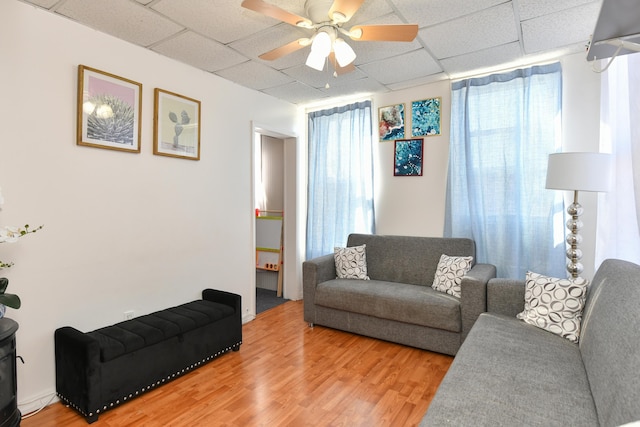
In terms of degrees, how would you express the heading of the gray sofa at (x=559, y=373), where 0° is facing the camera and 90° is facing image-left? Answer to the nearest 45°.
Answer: approximately 90°

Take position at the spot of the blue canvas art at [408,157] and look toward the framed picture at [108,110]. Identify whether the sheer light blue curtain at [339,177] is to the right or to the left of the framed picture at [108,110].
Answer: right

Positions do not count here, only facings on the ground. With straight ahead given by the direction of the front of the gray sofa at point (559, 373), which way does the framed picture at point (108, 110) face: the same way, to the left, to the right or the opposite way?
the opposite way

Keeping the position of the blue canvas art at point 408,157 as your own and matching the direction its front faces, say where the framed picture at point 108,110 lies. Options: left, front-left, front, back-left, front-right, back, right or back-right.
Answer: front-right

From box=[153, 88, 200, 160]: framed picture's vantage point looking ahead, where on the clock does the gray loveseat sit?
The gray loveseat is roughly at 11 o'clock from the framed picture.

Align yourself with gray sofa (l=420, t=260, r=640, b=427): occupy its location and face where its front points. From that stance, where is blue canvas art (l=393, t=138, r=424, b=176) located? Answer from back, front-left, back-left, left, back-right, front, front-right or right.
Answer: front-right

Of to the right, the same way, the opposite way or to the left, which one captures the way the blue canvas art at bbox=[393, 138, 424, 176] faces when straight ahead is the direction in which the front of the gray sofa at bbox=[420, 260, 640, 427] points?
to the left

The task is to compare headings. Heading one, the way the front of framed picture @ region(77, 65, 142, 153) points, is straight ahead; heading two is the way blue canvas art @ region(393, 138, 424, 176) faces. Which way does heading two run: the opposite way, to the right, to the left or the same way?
to the right

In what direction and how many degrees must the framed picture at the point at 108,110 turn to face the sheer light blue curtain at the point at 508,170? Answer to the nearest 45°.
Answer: approximately 45° to its left

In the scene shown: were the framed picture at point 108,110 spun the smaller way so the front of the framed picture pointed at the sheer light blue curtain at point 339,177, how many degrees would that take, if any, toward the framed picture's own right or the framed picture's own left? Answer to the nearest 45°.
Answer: approximately 45° to the framed picture's own left

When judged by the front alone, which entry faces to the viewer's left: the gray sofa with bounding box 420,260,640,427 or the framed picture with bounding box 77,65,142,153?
the gray sofa

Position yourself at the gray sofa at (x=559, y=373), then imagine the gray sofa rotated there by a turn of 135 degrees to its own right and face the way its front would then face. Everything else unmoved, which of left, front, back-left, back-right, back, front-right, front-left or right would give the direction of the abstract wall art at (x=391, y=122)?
left

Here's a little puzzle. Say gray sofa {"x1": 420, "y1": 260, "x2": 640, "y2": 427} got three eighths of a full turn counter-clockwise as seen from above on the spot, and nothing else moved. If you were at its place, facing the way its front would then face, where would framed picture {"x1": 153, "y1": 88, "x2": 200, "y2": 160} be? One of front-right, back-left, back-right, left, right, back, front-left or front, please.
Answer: back-right

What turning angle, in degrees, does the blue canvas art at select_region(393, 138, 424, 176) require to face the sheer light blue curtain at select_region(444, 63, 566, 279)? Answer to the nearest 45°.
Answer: approximately 45° to its left

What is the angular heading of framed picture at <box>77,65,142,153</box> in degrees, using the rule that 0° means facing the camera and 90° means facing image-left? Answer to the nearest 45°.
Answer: approximately 315°

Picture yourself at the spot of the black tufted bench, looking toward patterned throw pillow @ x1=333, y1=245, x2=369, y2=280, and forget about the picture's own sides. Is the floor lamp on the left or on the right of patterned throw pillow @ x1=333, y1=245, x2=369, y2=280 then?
right

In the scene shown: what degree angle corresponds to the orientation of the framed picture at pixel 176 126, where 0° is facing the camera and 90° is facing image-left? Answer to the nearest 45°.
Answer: approximately 315°

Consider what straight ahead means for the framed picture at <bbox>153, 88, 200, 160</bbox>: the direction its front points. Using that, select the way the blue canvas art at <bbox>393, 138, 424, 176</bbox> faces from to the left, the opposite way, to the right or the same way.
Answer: to the right

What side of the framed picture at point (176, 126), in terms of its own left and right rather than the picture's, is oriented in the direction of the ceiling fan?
front

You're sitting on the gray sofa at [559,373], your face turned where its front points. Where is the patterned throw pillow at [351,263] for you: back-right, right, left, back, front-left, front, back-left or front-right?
front-right

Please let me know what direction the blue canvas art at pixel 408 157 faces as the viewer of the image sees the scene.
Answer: facing the viewer
